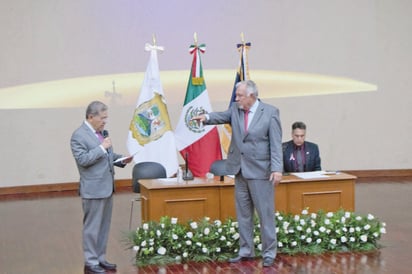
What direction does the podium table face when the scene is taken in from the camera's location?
facing the viewer

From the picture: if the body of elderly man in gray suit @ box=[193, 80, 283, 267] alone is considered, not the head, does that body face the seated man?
no

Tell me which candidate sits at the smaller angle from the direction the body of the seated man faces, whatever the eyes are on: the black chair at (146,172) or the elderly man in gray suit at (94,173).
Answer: the elderly man in gray suit

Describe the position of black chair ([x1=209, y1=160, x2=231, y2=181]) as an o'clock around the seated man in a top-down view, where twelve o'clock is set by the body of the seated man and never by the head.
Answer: The black chair is roughly at 3 o'clock from the seated man.

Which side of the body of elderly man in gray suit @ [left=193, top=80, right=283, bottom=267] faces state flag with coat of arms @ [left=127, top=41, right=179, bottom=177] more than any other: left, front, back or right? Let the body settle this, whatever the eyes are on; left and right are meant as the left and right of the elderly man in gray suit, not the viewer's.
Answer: right

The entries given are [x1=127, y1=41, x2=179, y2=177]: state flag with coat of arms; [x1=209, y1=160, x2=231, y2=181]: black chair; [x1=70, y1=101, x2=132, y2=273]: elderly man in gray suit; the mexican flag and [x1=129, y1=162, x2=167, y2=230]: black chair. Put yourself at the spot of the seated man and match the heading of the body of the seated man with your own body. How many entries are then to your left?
0

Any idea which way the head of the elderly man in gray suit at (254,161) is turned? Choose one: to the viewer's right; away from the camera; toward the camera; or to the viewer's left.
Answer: to the viewer's left

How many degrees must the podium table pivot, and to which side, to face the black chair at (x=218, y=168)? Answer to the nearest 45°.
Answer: approximately 180°

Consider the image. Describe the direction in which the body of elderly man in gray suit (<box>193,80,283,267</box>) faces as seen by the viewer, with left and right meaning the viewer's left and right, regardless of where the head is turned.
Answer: facing the viewer and to the left of the viewer

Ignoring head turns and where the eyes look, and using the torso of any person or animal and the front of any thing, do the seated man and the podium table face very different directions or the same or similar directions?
same or similar directions

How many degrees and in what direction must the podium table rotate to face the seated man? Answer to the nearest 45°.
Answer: approximately 135° to its left

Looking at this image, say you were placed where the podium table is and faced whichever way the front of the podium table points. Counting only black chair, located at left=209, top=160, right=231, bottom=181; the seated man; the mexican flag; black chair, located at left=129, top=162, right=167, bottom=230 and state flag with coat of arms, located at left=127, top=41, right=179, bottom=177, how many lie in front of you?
0

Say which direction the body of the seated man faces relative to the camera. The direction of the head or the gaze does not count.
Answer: toward the camera

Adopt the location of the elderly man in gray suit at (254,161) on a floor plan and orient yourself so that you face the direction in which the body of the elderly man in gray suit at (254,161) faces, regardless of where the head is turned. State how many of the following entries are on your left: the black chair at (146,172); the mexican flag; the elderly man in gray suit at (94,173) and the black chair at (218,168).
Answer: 0

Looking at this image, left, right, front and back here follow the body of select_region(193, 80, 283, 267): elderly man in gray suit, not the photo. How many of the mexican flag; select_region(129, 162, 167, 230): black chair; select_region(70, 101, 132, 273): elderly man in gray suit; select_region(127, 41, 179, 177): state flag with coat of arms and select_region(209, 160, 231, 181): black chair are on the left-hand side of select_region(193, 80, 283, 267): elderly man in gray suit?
0

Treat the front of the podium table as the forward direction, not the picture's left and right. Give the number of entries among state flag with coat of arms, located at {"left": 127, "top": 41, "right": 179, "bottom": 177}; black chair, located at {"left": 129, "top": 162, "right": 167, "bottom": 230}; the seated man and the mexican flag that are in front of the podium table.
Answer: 0

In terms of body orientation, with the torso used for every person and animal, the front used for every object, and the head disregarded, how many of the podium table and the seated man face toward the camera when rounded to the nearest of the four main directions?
2
